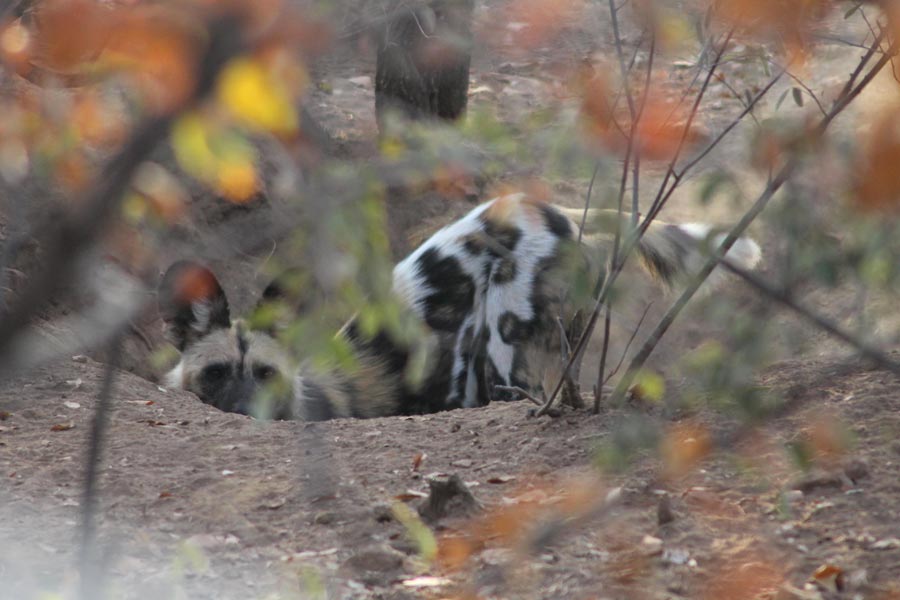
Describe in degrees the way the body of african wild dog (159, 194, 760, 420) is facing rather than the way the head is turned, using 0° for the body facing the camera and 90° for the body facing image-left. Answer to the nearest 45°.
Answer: approximately 45°

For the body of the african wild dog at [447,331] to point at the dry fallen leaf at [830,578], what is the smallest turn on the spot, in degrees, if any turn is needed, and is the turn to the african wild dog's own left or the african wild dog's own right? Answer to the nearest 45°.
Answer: approximately 45° to the african wild dog's own left

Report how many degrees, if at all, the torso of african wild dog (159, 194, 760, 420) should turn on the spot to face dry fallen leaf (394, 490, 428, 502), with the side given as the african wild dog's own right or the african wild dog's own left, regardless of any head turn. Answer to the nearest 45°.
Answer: approximately 45° to the african wild dog's own left

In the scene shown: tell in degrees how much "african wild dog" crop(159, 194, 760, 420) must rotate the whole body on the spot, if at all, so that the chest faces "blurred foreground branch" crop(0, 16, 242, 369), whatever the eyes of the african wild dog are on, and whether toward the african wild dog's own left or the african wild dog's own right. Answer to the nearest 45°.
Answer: approximately 45° to the african wild dog's own left

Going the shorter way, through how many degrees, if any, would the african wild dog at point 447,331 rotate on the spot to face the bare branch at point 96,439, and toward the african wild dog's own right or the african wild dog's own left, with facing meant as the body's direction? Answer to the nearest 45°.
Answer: approximately 45° to the african wild dog's own left

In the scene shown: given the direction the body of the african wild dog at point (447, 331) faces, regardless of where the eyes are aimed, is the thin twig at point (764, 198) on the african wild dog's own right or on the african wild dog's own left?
on the african wild dog's own left

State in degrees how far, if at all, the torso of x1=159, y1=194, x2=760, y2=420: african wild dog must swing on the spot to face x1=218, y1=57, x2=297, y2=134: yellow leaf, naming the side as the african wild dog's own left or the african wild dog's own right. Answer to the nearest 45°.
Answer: approximately 45° to the african wild dog's own left
